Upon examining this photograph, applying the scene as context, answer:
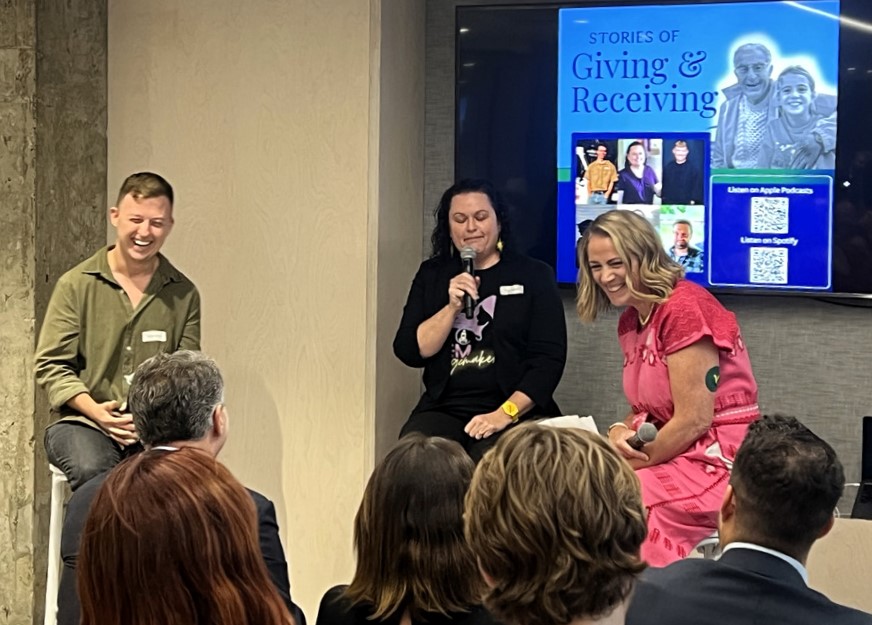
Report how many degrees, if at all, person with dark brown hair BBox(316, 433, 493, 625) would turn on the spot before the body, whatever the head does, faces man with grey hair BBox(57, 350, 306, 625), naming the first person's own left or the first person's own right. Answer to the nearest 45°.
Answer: approximately 45° to the first person's own left

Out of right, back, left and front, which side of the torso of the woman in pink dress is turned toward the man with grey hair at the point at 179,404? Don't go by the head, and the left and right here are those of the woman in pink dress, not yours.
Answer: front

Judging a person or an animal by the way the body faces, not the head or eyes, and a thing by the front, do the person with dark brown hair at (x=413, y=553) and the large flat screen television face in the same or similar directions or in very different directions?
very different directions

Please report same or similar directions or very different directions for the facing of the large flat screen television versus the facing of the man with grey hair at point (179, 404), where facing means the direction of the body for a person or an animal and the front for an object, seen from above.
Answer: very different directions

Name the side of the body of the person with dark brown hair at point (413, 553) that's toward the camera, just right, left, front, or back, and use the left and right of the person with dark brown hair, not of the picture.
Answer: back

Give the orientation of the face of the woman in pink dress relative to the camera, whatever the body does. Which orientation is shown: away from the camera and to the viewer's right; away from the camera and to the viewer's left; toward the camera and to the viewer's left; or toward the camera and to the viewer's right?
toward the camera and to the viewer's left

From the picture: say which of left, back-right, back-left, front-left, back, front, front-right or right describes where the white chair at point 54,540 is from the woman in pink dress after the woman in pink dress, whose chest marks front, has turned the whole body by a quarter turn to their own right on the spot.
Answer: front-left

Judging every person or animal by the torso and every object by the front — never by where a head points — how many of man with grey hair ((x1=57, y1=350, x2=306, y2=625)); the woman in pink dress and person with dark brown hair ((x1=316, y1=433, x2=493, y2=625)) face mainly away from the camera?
2

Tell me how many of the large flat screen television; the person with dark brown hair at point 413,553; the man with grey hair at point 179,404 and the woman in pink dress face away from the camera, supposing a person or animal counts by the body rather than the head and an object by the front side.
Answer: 2

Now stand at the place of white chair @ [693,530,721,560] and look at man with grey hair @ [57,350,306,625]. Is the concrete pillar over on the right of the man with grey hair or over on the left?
right

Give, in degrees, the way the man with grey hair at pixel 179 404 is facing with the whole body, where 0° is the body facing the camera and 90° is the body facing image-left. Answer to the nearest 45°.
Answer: approximately 180°

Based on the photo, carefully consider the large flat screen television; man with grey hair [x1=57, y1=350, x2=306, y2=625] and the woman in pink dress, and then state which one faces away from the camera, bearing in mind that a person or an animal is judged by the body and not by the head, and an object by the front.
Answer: the man with grey hair
